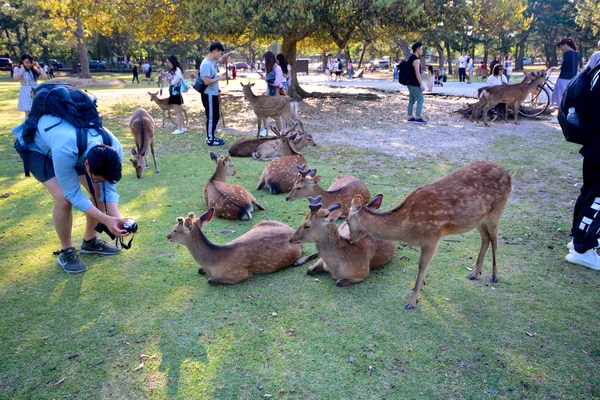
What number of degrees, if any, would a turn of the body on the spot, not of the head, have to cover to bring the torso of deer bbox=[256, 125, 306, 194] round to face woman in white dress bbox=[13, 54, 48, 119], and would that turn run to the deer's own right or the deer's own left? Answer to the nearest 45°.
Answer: approximately 90° to the deer's own left

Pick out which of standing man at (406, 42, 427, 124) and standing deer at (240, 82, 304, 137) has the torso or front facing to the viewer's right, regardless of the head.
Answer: the standing man

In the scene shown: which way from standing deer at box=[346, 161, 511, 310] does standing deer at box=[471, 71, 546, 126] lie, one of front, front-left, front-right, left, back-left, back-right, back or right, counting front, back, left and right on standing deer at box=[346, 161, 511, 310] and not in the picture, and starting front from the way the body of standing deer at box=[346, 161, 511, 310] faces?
back-right

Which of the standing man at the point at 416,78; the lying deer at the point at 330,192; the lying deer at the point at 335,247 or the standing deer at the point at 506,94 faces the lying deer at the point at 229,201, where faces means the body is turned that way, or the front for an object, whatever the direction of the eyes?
the lying deer at the point at 330,192

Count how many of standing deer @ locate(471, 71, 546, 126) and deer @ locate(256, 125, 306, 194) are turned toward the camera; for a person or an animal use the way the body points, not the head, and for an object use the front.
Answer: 0

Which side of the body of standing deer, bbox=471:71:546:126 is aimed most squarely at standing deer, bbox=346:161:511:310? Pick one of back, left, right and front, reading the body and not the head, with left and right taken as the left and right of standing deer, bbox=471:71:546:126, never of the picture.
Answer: right

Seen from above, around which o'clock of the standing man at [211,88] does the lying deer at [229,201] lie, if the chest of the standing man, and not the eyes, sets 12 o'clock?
The lying deer is roughly at 3 o'clock from the standing man.

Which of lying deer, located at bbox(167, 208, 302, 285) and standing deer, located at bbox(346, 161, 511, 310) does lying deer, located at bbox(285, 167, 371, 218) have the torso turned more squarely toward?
the lying deer

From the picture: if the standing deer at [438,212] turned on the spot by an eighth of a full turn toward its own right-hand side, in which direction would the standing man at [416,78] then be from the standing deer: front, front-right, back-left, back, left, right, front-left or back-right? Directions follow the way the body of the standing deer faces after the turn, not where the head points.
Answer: right

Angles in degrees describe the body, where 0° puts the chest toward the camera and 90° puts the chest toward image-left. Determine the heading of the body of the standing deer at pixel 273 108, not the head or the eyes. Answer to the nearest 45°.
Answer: approximately 90°

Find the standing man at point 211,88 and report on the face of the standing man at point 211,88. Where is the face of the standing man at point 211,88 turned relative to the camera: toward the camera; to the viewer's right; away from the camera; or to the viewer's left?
to the viewer's right

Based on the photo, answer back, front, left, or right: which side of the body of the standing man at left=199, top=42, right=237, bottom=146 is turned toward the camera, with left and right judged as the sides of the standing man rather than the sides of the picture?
right

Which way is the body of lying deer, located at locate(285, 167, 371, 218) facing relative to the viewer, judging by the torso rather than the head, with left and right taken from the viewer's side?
facing to the left of the viewer

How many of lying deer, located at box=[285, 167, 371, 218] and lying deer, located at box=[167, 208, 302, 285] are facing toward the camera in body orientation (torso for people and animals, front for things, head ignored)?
0
